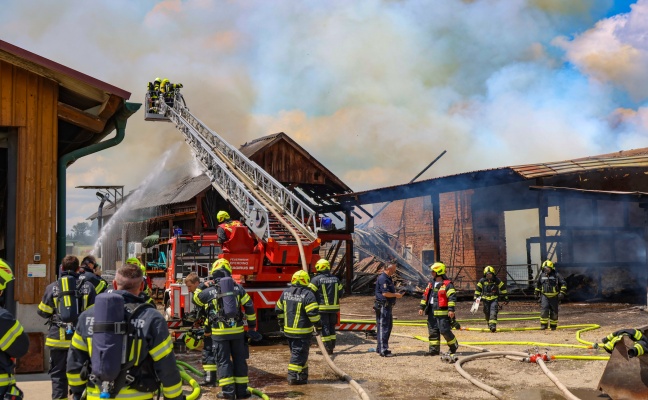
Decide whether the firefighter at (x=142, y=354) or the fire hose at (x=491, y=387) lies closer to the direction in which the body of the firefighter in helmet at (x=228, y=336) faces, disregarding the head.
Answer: the fire hose

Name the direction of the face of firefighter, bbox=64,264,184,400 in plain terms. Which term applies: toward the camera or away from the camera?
away from the camera

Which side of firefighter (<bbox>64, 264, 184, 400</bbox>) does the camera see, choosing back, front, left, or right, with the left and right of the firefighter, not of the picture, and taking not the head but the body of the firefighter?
back

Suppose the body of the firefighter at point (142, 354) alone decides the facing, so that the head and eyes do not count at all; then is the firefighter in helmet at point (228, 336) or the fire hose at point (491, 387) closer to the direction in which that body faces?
the firefighter in helmet

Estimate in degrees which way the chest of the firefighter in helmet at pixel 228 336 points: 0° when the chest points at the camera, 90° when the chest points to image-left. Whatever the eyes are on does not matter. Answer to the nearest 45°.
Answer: approximately 180°

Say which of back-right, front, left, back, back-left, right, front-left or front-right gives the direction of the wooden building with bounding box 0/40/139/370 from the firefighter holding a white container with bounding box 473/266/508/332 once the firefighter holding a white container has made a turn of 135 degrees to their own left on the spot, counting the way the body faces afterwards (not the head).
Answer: back

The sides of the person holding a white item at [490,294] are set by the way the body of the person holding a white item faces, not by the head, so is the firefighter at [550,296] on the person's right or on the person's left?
on the person's left

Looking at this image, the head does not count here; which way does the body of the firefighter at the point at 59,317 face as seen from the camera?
away from the camera

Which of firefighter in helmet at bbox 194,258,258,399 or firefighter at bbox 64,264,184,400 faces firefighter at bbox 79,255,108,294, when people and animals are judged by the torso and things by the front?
firefighter at bbox 64,264,184,400
